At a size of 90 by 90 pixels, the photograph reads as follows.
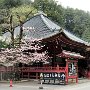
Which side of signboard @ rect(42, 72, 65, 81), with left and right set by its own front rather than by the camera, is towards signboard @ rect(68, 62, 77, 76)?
left

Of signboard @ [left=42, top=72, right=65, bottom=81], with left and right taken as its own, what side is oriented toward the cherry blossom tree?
right

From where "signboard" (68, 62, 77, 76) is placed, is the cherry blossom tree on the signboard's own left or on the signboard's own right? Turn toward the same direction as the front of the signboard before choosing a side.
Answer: on the signboard's own right

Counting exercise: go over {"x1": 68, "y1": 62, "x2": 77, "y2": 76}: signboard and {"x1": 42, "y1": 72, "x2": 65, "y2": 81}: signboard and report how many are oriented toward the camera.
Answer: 2

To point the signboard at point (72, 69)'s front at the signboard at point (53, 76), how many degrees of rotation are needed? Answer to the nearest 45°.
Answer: approximately 90° to its right

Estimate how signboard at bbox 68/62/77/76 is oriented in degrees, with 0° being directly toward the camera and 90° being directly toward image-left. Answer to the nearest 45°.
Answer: approximately 0°
